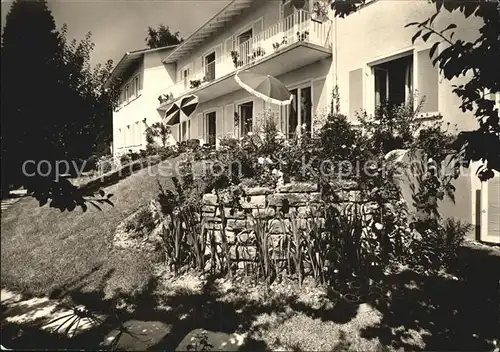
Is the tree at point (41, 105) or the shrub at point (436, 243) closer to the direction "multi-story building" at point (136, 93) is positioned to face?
the tree

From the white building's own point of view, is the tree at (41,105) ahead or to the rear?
ahead

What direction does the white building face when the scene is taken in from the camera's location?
facing the viewer and to the left of the viewer
